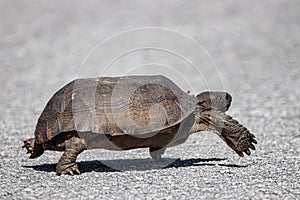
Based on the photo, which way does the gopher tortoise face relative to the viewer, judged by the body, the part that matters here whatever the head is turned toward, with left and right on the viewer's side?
facing to the right of the viewer
